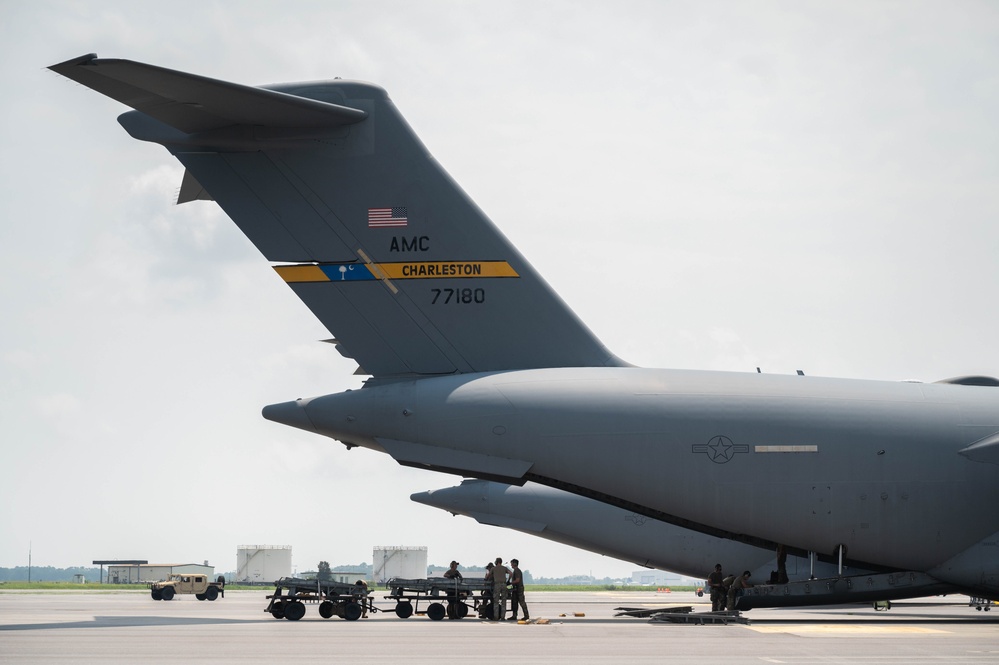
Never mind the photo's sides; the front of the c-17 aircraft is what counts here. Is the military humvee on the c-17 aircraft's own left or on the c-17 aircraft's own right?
on the c-17 aircraft's own left

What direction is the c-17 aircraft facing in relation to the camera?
to the viewer's right
